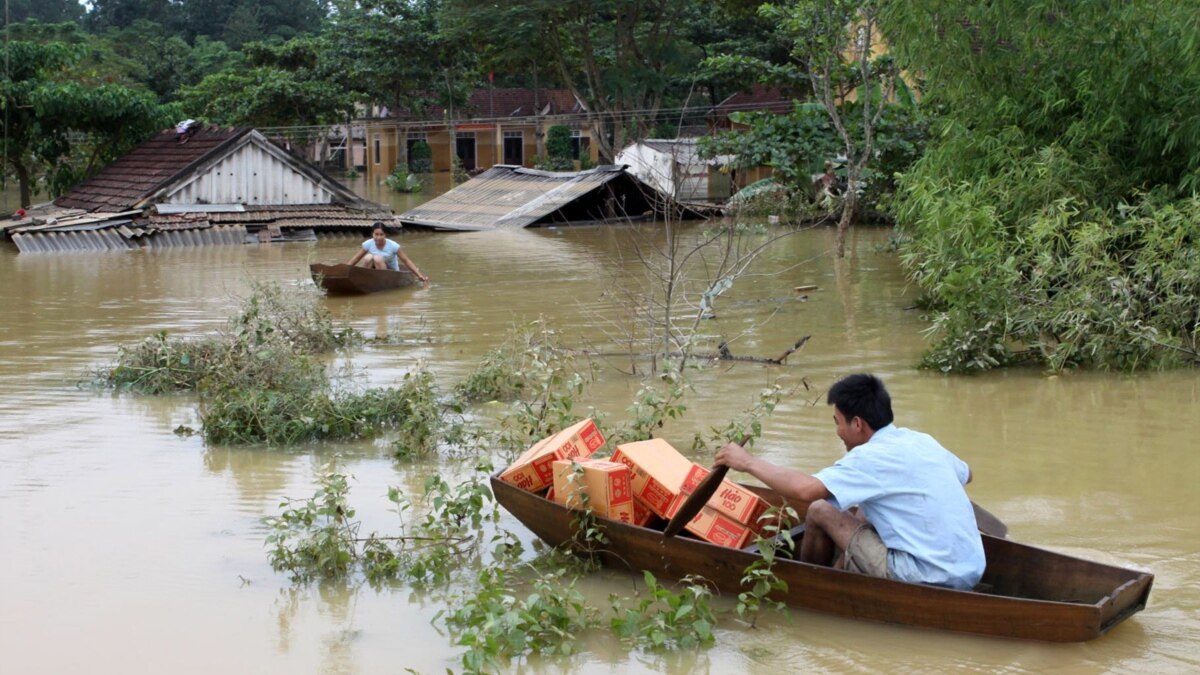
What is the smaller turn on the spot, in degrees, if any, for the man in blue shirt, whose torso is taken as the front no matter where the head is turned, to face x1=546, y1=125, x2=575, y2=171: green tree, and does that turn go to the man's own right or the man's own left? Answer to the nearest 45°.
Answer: approximately 45° to the man's own right

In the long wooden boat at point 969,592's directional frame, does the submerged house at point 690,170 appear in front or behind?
in front

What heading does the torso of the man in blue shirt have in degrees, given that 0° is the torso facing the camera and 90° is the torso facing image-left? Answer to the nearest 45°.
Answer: approximately 135°

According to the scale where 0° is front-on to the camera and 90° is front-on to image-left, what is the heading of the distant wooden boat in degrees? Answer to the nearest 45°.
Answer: approximately 45°

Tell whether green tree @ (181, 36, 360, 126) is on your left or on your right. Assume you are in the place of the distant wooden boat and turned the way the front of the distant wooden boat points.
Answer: on your right

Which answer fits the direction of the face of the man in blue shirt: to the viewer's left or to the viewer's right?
to the viewer's left

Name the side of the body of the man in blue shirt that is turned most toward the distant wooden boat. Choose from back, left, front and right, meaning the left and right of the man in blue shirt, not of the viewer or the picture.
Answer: front

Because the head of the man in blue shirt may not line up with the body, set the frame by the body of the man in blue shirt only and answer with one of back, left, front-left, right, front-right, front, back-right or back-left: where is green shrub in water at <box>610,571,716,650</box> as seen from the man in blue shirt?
front-left

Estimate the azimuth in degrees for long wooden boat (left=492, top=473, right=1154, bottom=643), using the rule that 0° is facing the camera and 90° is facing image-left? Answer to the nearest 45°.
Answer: approximately 135°

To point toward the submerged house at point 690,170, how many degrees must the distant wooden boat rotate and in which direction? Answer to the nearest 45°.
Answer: approximately 180°

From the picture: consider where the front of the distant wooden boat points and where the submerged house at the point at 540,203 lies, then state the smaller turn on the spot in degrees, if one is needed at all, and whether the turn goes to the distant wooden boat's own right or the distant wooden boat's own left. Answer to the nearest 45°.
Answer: approximately 135° to the distant wooden boat's own right
